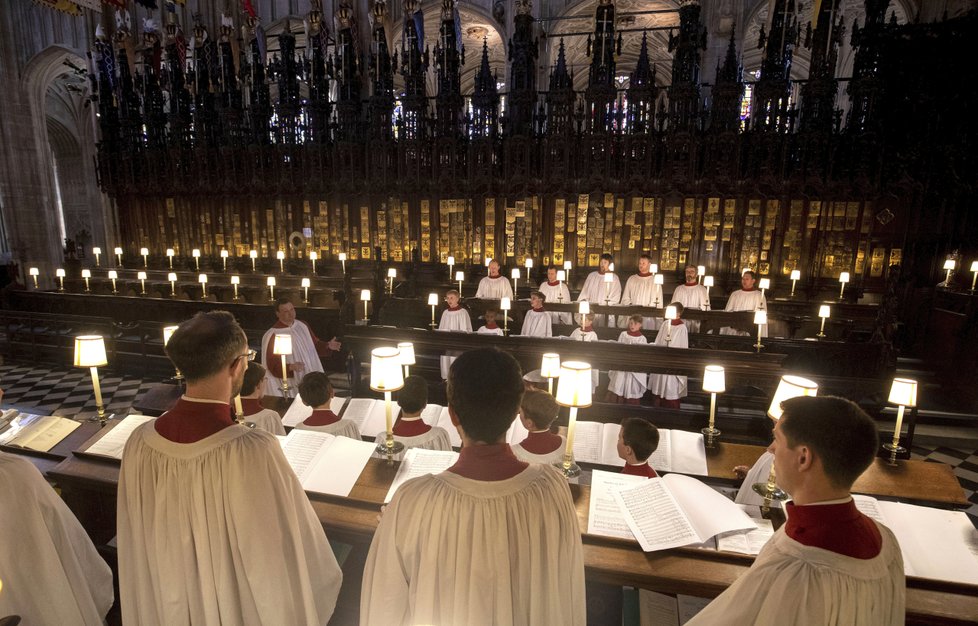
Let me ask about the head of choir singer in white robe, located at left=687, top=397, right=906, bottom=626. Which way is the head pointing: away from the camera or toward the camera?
away from the camera

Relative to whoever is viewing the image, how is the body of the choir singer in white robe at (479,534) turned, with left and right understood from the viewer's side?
facing away from the viewer

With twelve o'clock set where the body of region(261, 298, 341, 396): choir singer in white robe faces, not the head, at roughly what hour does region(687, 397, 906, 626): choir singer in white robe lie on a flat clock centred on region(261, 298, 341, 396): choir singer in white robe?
region(687, 397, 906, 626): choir singer in white robe is roughly at 1 o'clock from region(261, 298, 341, 396): choir singer in white robe.

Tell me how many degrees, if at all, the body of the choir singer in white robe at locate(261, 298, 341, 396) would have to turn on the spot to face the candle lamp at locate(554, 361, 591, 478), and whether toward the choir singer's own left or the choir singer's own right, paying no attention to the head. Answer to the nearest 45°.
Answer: approximately 45° to the choir singer's own right

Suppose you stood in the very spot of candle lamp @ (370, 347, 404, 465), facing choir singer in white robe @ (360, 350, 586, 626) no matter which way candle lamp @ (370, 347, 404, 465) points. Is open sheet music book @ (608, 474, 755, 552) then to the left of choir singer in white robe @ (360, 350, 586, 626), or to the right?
left

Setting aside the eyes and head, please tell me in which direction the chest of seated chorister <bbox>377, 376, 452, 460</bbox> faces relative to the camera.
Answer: away from the camera

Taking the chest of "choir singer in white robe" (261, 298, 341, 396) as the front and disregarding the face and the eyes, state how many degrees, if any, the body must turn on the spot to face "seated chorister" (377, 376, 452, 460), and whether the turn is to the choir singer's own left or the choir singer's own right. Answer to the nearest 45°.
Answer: approximately 45° to the choir singer's own right

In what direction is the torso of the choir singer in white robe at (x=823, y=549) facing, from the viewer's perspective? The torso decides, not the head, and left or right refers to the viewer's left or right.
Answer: facing away from the viewer and to the left of the viewer

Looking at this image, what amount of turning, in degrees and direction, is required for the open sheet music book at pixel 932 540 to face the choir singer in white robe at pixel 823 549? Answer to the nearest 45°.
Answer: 0° — it already faces them

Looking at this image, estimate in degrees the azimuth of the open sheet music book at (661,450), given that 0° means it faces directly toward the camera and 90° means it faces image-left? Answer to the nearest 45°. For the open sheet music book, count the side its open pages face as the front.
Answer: approximately 0°

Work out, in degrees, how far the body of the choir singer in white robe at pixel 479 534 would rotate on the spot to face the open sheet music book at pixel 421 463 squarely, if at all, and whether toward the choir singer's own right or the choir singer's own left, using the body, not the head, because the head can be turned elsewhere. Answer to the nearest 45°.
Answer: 0° — they already face it
